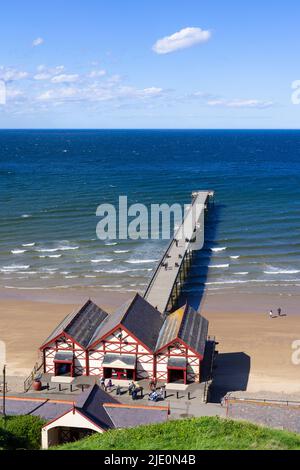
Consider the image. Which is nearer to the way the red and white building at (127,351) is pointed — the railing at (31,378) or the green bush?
the green bush

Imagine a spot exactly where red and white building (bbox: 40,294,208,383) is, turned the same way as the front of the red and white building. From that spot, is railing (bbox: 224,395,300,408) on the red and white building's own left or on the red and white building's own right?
on the red and white building's own left

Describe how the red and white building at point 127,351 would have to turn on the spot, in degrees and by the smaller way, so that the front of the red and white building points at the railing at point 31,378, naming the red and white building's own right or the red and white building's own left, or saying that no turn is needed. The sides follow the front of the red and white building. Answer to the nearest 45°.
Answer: approximately 90° to the red and white building's own right

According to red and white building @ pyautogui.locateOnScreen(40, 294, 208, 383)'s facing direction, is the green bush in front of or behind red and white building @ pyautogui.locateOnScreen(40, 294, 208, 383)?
in front

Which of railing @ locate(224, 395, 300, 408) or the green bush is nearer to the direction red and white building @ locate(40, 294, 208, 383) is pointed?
the green bush

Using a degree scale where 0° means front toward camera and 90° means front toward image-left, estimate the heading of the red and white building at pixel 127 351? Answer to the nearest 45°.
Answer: approximately 0°
